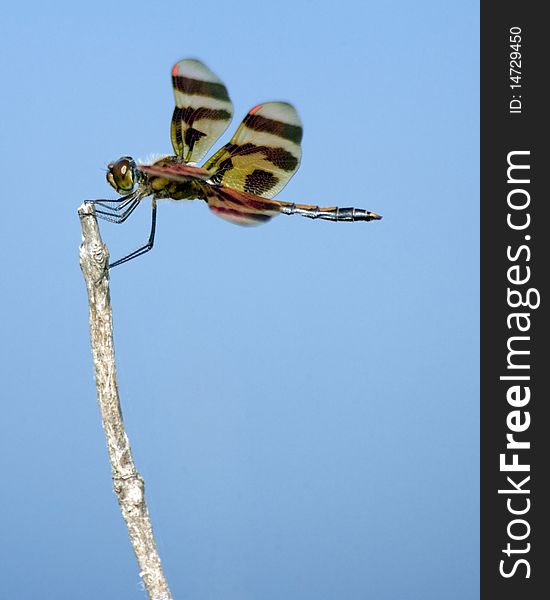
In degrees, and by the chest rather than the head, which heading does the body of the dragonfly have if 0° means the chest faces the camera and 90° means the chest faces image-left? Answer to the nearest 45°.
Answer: approximately 90°
